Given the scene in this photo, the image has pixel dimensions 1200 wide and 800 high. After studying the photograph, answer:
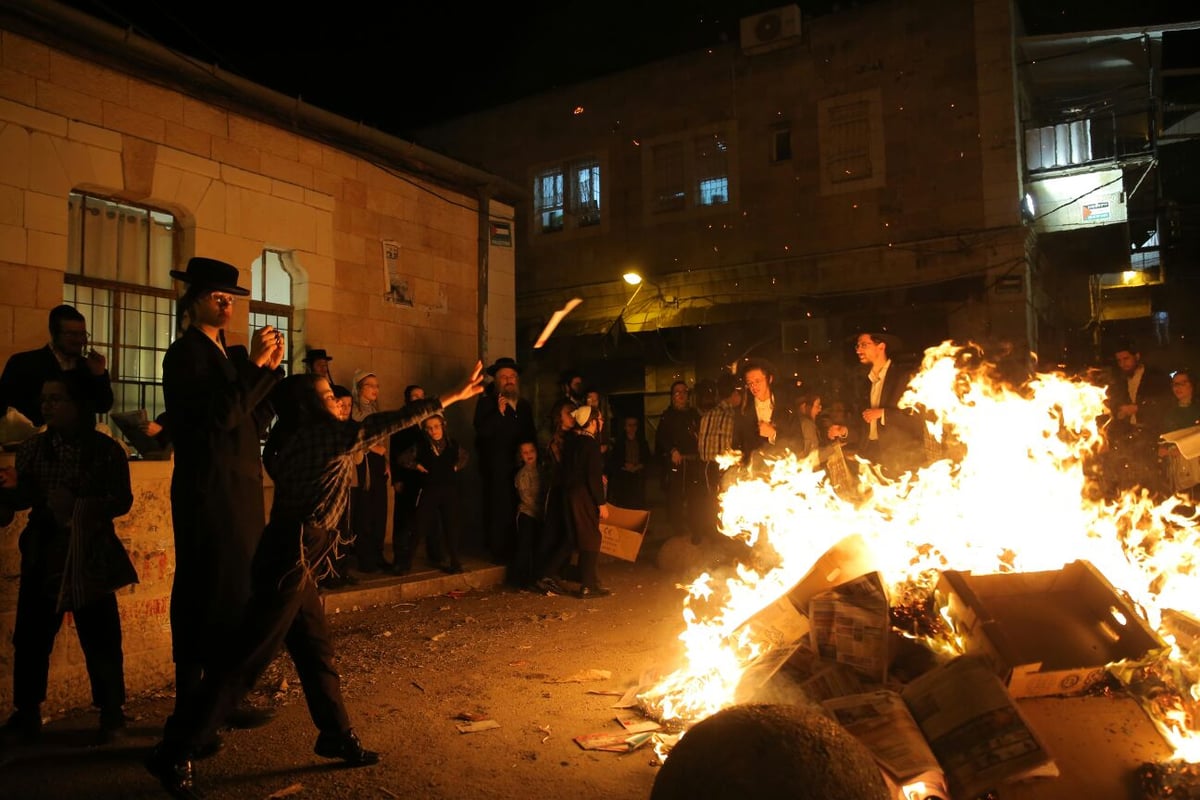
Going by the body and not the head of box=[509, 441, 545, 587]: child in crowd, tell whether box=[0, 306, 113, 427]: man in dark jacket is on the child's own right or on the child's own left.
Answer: on the child's own right

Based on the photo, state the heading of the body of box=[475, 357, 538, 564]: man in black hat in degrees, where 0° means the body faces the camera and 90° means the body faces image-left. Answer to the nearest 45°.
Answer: approximately 315°

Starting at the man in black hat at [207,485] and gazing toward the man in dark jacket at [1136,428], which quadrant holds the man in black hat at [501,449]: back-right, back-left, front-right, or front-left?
front-left

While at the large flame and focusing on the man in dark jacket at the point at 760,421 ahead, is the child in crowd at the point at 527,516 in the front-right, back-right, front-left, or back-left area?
front-left

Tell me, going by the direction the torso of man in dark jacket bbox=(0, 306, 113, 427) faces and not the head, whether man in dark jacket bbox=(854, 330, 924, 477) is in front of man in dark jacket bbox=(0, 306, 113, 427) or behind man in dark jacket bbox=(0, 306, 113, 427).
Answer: in front

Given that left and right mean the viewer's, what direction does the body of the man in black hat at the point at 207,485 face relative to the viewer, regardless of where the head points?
facing the viewer and to the right of the viewer

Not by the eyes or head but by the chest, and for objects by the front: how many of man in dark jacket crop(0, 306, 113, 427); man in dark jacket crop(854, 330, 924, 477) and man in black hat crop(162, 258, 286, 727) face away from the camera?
0

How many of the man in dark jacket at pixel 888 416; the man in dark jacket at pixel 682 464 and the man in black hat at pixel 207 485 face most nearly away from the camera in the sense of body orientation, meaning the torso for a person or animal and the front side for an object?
0

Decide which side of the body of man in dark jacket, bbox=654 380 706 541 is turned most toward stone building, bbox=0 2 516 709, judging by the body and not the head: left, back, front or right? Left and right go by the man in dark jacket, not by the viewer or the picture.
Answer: right

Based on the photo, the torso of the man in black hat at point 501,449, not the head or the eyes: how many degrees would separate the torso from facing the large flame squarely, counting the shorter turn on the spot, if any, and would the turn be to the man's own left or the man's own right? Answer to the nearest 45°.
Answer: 0° — they already face it

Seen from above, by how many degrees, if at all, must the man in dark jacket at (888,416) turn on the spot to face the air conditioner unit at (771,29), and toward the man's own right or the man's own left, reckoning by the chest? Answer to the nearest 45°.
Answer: approximately 135° to the man's own right

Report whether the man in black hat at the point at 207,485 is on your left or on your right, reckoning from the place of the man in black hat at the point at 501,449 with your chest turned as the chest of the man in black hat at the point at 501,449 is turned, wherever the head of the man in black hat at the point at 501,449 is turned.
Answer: on your right

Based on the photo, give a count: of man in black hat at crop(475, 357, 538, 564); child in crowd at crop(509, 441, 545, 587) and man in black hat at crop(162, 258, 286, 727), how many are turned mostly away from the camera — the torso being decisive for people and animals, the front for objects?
0

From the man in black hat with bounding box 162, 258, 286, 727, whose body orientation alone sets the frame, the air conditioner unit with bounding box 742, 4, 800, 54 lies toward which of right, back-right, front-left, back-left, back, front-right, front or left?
left
